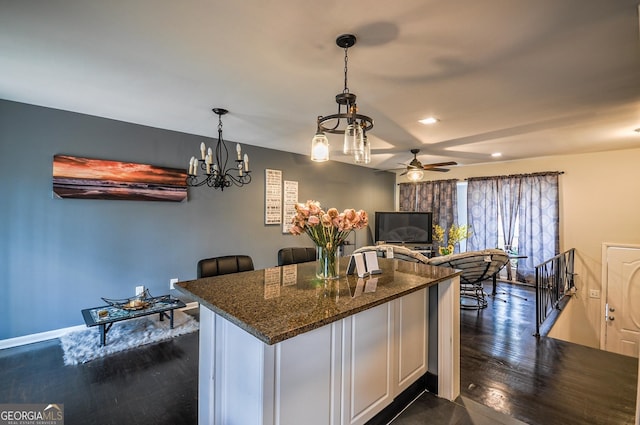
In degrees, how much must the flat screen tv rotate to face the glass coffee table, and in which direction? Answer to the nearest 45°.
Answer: approximately 45° to its right

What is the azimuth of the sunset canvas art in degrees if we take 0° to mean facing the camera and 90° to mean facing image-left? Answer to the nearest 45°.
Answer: approximately 315°

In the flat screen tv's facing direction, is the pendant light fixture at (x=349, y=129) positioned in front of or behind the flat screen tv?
in front

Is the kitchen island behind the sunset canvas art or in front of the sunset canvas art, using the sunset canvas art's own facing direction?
in front

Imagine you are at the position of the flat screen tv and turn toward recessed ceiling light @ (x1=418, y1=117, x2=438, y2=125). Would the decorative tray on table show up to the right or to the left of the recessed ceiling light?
right

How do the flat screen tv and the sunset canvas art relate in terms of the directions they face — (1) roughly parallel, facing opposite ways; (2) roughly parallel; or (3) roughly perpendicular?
roughly perpendicular

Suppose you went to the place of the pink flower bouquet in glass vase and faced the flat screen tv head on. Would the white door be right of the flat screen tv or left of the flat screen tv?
right

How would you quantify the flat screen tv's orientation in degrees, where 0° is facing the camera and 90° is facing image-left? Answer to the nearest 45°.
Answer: approximately 0°

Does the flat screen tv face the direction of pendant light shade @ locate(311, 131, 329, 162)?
yes

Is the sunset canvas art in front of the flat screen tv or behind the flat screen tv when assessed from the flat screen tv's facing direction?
in front

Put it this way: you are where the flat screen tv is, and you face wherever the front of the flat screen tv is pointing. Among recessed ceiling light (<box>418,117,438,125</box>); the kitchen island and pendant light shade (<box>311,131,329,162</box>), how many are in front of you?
3
